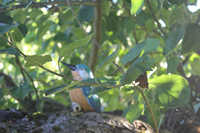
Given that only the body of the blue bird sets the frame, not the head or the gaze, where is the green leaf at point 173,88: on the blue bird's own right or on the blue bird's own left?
on the blue bird's own left

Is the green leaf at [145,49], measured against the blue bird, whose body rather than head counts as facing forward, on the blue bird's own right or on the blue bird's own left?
on the blue bird's own left

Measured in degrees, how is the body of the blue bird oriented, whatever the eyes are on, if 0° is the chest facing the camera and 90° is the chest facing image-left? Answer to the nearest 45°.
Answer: approximately 90°

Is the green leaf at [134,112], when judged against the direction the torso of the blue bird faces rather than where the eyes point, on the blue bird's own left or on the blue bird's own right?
on the blue bird's own left

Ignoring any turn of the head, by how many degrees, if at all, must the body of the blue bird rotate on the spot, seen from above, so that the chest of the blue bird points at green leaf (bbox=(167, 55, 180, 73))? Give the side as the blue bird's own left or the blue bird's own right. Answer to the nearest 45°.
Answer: approximately 135° to the blue bird's own left
